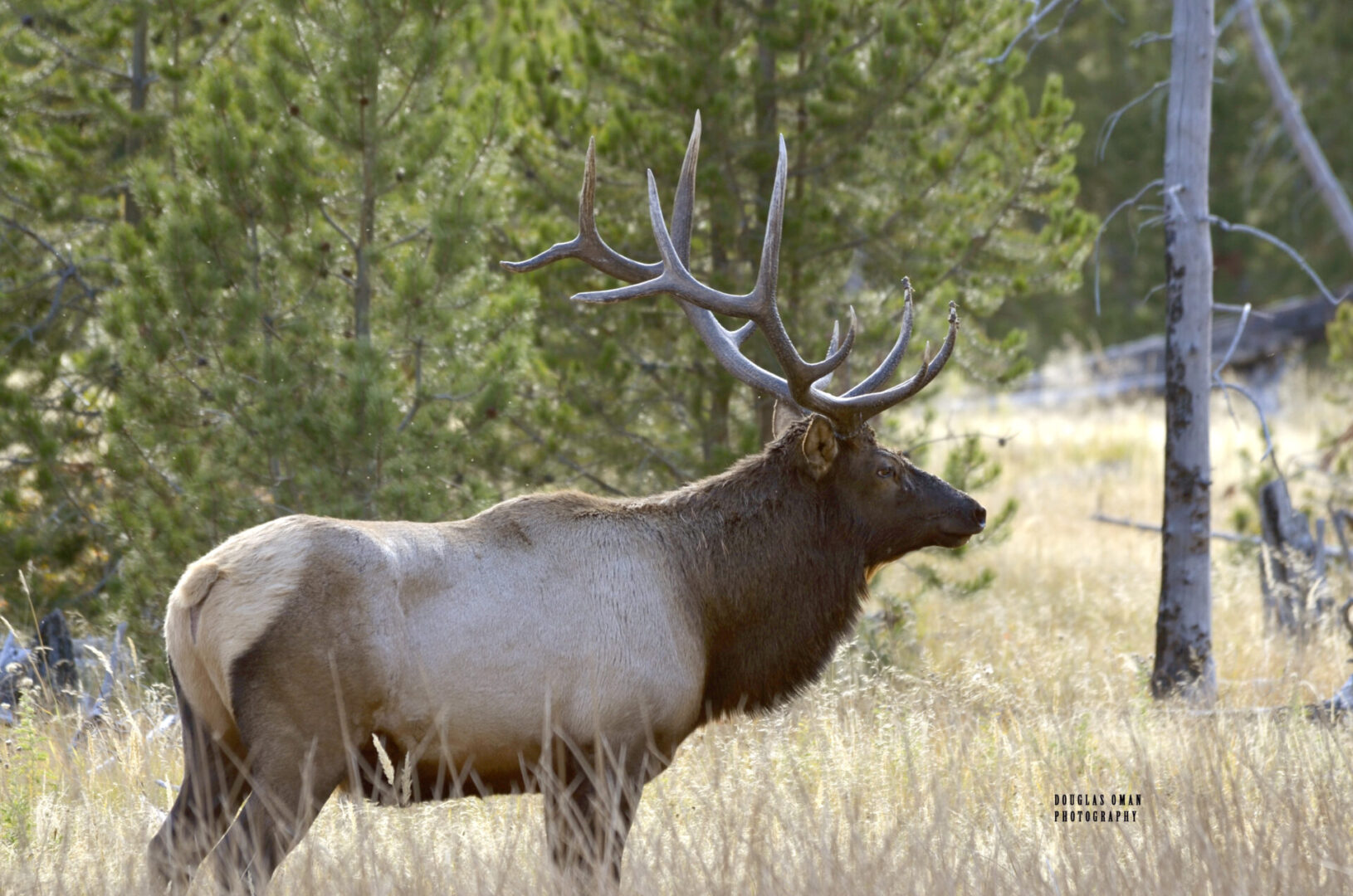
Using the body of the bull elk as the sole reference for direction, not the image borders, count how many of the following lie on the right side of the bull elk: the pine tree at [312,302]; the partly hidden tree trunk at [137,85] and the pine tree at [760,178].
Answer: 0

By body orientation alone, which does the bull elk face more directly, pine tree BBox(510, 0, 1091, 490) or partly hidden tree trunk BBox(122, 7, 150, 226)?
the pine tree

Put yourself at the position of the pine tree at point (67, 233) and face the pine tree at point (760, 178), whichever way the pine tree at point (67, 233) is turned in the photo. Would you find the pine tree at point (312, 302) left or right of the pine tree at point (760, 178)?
right

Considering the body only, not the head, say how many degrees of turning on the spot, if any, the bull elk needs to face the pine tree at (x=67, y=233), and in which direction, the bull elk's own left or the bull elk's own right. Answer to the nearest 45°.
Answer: approximately 135° to the bull elk's own left

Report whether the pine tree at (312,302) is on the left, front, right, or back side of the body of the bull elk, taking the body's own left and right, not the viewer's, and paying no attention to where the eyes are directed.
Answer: left

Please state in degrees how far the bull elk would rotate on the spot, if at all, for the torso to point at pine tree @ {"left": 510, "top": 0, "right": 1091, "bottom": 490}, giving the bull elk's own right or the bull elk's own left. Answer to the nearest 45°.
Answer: approximately 90° to the bull elk's own left

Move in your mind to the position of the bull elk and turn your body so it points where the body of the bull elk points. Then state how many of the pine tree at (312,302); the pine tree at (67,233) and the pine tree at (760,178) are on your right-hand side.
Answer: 0

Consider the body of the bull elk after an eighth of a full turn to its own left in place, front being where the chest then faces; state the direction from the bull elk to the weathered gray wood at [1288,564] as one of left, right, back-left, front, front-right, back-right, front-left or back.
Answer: front

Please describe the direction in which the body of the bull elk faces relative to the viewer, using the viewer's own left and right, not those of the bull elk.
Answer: facing to the right of the viewer

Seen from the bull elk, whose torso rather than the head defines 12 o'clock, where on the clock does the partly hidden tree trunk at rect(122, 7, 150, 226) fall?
The partly hidden tree trunk is roughly at 8 o'clock from the bull elk.
